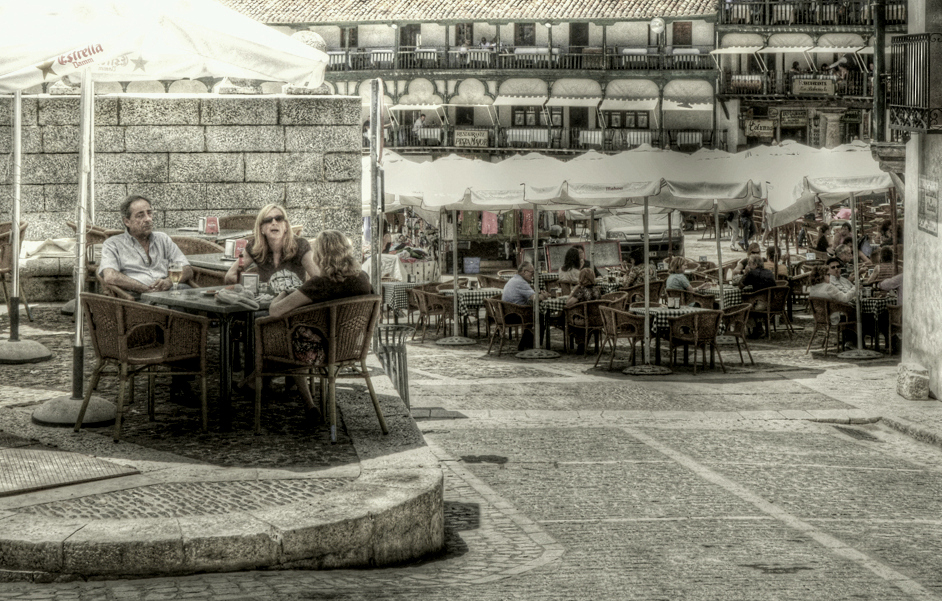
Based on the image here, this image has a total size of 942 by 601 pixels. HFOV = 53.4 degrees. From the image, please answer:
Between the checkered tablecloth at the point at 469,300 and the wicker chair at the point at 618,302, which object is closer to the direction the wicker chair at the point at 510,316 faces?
the wicker chair

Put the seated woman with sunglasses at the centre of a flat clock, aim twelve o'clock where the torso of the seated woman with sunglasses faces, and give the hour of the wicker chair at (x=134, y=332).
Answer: The wicker chair is roughly at 1 o'clock from the seated woman with sunglasses.

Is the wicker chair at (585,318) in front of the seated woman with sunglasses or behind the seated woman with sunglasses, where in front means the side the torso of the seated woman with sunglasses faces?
behind

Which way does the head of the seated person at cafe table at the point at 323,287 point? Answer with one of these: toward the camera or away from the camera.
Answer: away from the camera

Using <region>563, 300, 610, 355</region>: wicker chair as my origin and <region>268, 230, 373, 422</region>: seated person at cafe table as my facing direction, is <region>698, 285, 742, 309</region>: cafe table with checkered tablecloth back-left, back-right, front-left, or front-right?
back-left

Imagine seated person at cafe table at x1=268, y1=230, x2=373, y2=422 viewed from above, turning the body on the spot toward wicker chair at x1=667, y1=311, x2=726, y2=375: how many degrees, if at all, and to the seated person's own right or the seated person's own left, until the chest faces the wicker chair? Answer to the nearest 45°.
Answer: approximately 90° to the seated person's own right

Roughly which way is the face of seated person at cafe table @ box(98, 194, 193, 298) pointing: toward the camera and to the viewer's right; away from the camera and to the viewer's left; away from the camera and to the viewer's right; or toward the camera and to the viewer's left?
toward the camera and to the viewer's right

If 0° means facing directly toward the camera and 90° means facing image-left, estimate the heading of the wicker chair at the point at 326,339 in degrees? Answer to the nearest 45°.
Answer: approximately 135°

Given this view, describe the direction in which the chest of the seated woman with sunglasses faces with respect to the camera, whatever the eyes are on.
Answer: toward the camera

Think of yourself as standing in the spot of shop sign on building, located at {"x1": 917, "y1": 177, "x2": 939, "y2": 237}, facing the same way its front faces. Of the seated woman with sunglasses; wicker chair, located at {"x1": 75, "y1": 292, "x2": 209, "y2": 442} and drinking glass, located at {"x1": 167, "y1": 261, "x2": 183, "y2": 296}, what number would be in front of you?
3

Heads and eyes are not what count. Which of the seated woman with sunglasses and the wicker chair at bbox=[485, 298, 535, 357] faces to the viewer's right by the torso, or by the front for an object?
the wicker chair

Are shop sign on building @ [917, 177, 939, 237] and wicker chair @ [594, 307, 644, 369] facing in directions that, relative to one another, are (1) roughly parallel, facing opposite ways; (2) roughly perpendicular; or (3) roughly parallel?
roughly parallel, facing opposite ways
